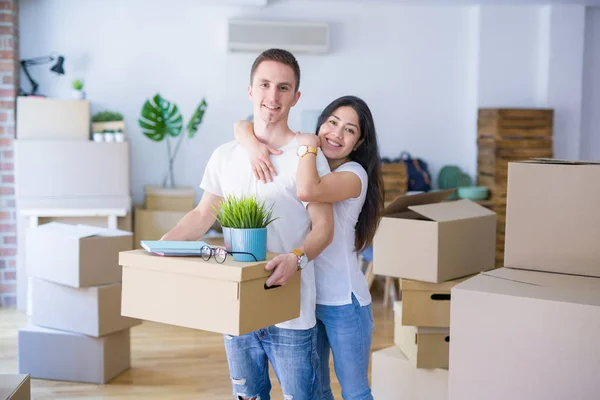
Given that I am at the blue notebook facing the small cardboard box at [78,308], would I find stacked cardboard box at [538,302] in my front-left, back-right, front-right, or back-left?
back-right

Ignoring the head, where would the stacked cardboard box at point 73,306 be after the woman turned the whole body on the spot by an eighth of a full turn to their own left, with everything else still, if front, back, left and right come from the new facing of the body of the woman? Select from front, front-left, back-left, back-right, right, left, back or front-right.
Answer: back-right

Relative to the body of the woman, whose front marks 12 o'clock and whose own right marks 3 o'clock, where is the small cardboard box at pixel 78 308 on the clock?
The small cardboard box is roughly at 3 o'clock from the woman.

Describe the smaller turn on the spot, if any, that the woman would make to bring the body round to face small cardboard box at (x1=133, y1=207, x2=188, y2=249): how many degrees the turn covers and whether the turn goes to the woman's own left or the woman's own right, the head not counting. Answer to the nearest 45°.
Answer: approximately 135° to the woman's own right

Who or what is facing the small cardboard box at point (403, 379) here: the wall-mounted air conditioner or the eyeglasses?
the wall-mounted air conditioner

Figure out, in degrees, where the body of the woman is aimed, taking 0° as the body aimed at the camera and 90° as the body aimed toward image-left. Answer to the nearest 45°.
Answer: approximately 45°

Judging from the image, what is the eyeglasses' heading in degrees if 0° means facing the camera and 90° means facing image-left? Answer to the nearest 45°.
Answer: approximately 45°

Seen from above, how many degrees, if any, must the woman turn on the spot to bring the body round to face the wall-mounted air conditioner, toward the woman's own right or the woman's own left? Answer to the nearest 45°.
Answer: approximately 135° to the woman's own right

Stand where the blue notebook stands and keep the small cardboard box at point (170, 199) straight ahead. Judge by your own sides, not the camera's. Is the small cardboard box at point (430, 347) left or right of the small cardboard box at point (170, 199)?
right

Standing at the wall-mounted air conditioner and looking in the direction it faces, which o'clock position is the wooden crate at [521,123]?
The wooden crate is roughly at 9 o'clock from the wall-mounted air conditioner.
